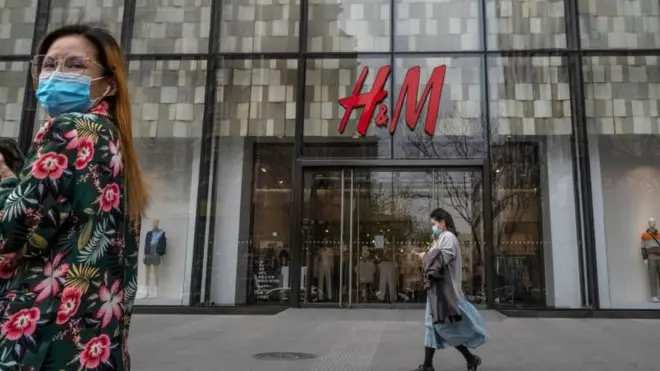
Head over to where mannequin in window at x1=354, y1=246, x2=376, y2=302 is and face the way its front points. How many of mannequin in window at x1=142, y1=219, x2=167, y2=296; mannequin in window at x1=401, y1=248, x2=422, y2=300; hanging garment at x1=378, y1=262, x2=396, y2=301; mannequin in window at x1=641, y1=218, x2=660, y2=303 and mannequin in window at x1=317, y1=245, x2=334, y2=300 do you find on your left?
3

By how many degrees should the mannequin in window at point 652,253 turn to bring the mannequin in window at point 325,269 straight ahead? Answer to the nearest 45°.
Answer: approximately 45° to its right

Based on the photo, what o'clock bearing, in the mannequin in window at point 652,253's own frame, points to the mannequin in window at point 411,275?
the mannequin in window at point 411,275 is roughly at 2 o'clock from the mannequin in window at point 652,253.

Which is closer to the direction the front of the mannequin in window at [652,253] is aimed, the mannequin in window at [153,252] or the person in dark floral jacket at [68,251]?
the person in dark floral jacket

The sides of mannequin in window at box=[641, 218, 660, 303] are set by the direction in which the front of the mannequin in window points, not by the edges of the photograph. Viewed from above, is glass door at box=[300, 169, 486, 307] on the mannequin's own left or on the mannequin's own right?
on the mannequin's own right

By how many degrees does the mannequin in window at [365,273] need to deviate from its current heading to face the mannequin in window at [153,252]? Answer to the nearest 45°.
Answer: approximately 90° to its right

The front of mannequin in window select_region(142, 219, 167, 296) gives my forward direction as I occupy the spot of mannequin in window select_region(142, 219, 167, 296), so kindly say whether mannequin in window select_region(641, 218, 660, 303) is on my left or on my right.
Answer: on my left

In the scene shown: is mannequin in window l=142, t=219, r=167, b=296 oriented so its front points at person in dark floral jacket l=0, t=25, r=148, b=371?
yes

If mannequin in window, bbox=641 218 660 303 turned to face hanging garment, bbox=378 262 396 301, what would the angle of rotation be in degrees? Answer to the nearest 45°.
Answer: approximately 45° to its right

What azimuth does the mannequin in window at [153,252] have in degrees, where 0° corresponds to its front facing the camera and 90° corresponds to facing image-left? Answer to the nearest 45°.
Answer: approximately 0°

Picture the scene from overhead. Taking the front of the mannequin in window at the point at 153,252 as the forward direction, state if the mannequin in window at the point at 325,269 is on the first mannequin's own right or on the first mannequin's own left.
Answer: on the first mannequin's own left

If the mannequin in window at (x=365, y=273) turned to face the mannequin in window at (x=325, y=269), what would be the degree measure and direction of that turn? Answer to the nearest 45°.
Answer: approximately 90° to its right
